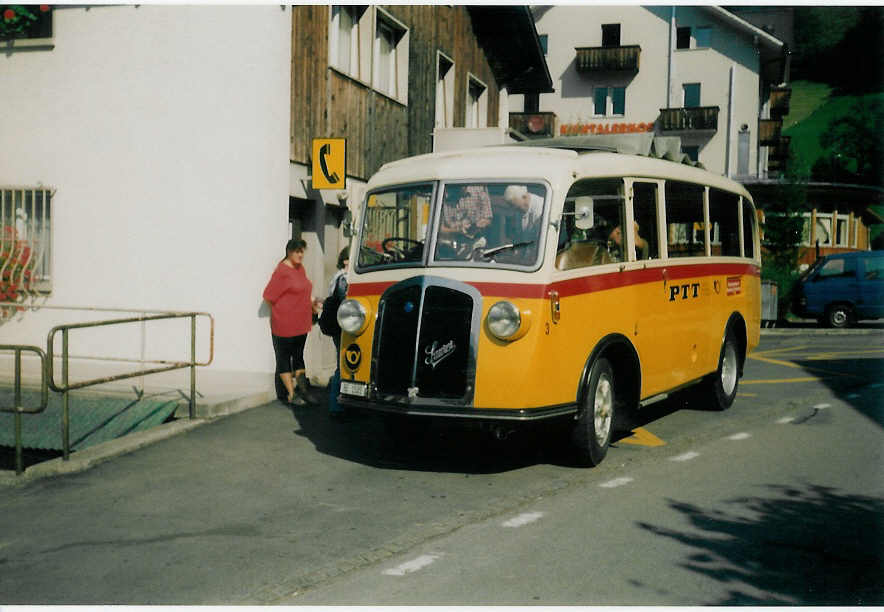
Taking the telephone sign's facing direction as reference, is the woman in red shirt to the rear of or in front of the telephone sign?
in front

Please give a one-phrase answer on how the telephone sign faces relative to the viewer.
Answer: facing the viewer

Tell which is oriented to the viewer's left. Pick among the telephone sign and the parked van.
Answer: the parked van

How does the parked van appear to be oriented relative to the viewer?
to the viewer's left

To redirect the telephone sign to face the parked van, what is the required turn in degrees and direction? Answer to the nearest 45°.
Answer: approximately 135° to its left

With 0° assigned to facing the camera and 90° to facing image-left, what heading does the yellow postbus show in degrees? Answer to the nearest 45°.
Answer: approximately 45°

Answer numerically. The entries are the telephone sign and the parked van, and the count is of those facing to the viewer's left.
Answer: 1

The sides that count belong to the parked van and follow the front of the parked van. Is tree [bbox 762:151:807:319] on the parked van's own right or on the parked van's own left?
on the parked van's own right

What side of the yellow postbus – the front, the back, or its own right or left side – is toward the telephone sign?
right
